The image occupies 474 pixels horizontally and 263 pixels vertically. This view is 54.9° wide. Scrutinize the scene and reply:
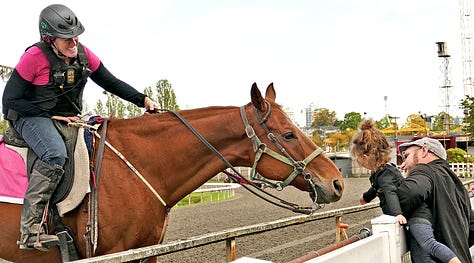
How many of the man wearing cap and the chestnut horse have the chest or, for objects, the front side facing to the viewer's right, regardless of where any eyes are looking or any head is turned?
1

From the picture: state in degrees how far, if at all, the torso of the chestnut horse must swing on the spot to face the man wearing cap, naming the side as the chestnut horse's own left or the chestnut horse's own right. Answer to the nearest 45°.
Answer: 0° — it already faces them

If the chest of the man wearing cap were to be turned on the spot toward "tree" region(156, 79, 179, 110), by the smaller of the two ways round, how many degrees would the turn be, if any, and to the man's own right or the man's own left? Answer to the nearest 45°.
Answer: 0° — they already face it

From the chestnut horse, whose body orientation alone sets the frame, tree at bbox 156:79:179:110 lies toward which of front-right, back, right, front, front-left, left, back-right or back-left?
left

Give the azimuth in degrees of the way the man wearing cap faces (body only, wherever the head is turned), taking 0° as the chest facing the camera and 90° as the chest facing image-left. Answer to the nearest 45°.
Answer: approximately 135°

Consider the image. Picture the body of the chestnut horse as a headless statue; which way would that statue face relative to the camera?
to the viewer's right

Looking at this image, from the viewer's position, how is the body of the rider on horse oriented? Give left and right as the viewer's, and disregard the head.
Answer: facing the viewer and to the right of the viewer

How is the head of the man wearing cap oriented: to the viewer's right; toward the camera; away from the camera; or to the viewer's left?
to the viewer's left

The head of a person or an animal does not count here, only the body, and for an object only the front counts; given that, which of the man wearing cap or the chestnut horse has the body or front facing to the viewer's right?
the chestnut horse
